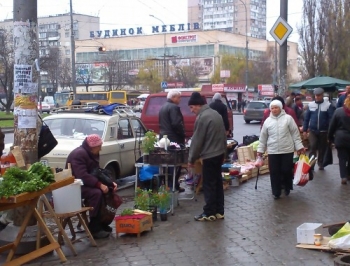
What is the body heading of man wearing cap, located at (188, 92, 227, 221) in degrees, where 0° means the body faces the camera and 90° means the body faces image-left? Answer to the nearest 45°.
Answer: approximately 90°

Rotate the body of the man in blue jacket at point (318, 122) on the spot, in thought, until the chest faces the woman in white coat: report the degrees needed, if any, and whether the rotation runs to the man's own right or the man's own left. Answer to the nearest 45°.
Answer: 0° — they already face them

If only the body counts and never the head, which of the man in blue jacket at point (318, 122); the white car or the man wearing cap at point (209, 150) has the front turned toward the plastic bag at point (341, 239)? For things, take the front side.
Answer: the man in blue jacket

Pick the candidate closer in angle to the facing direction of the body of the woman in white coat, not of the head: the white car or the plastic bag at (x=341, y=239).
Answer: the plastic bag

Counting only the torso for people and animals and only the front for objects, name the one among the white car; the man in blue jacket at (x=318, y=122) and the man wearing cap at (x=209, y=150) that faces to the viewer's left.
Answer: the man wearing cap

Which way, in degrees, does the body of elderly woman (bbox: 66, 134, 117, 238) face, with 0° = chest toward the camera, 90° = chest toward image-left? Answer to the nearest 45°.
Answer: approximately 270°

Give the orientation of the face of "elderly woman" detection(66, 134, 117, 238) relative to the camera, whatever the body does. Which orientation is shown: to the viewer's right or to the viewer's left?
to the viewer's right

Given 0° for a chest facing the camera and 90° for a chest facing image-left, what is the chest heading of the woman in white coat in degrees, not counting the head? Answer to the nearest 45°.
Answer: approximately 0°

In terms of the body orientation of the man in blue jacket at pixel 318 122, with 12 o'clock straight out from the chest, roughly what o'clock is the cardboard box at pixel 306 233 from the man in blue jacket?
The cardboard box is roughly at 12 o'clock from the man in blue jacket.

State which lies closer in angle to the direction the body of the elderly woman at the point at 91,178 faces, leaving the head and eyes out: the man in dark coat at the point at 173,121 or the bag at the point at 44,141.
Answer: the man in dark coat
